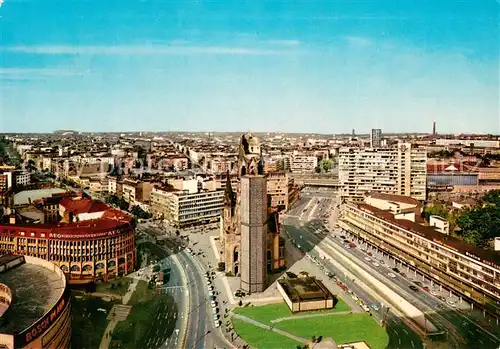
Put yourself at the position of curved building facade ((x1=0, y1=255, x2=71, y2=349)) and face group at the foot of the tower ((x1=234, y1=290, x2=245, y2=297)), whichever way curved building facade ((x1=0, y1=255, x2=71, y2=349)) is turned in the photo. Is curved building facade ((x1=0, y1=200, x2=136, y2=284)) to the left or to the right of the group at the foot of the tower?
left

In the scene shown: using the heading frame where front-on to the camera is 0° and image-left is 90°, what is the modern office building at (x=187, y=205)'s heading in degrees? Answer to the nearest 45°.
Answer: approximately 315°

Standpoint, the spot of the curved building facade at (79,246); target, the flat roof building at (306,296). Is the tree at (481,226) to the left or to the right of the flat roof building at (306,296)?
left

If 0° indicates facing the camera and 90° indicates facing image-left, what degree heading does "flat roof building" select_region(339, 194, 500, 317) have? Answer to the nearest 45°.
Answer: approximately 45°

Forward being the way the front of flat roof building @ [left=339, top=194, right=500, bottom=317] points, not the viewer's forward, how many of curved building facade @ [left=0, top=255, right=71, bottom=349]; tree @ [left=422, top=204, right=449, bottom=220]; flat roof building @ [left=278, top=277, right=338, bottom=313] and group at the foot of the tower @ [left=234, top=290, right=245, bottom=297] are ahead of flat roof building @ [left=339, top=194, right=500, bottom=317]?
3

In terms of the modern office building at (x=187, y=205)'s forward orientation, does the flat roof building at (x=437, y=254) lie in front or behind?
in front

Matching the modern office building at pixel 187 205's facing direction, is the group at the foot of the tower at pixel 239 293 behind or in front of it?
in front

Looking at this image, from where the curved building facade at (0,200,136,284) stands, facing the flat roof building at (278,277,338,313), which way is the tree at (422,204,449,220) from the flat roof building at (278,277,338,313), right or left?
left
